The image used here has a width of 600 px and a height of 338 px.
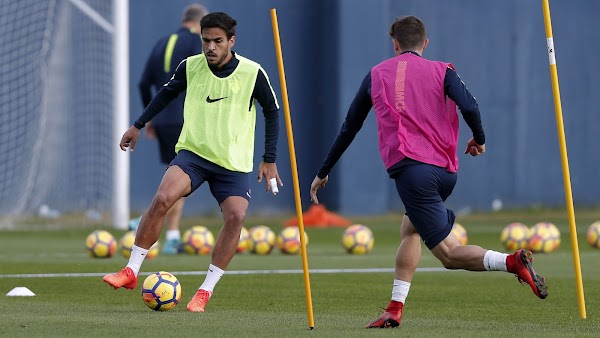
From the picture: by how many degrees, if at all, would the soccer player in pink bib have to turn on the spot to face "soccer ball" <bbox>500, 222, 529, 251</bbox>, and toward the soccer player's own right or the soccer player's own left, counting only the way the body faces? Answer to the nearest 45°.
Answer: approximately 45° to the soccer player's own right

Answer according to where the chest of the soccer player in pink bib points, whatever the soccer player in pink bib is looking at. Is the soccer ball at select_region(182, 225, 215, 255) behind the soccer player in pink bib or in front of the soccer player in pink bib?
in front

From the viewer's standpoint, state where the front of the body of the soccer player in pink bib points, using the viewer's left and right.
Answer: facing away from the viewer and to the left of the viewer

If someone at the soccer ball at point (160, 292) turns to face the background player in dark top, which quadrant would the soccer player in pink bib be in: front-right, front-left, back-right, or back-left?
back-right

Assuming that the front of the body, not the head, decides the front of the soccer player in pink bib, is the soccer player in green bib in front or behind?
in front

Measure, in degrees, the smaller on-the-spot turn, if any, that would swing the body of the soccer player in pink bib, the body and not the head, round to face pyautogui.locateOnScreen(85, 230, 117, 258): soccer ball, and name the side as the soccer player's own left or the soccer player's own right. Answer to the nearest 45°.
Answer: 0° — they already face it

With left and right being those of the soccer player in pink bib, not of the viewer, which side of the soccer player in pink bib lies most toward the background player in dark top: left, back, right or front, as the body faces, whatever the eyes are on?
front

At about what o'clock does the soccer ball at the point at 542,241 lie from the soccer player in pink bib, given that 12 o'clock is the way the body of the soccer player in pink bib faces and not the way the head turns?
The soccer ball is roughly at 2 o'clock from the soccer player in pink bib.

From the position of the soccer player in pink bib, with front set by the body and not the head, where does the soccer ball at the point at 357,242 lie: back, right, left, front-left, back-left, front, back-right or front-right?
front-right

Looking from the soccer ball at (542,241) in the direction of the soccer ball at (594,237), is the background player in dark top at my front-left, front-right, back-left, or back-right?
back-left
